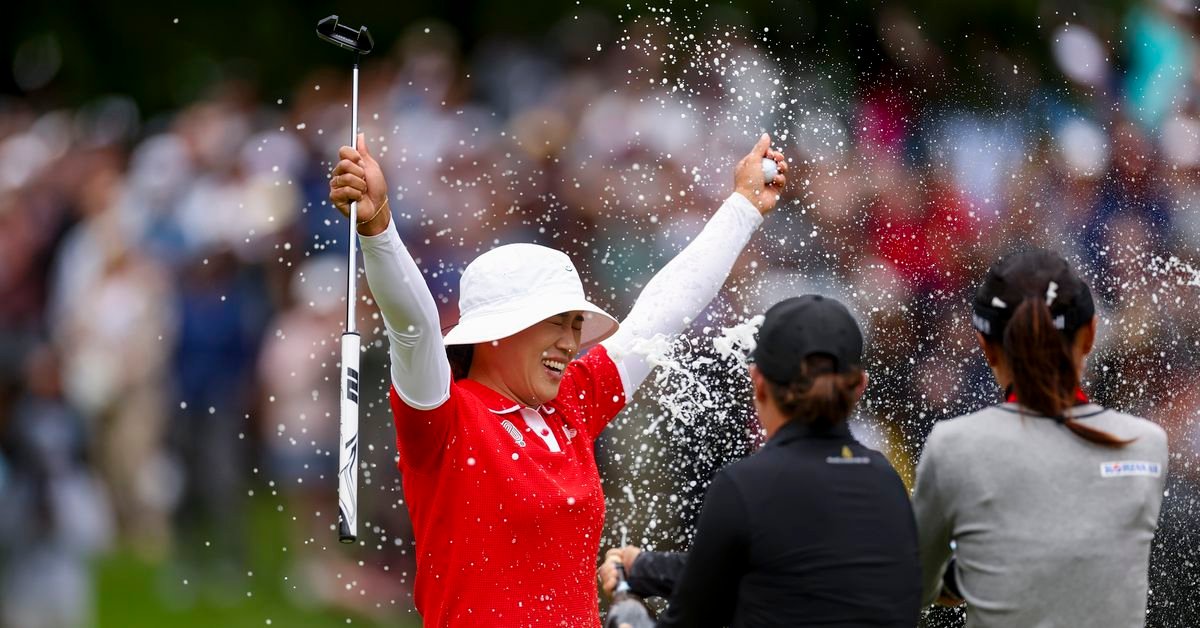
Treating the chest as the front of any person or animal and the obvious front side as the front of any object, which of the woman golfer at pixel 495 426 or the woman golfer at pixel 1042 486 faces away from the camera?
the woman golfer at pixel 1042 486

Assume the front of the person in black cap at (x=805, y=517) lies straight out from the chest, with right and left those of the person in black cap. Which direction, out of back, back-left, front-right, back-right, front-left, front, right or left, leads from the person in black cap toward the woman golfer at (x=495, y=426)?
front

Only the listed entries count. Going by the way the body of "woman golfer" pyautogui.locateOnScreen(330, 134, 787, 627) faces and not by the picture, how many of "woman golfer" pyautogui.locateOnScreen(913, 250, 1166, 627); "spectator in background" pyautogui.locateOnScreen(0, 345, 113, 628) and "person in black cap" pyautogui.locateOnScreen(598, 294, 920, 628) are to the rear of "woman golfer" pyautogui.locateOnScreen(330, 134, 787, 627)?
1

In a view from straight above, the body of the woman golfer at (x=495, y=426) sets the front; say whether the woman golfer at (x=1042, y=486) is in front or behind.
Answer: in front

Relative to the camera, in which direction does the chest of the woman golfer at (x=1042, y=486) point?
away from the camera

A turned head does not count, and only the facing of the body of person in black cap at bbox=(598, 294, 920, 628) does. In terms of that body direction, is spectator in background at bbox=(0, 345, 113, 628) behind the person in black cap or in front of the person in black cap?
in front

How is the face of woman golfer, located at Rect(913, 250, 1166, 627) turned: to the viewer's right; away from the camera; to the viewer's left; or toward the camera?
away from the camera

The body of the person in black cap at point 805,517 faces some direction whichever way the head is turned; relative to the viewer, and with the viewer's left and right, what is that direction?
facing away from the viewer and to the left of the viewer

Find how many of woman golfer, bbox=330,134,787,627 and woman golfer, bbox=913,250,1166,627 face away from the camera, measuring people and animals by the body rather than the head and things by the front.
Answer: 1

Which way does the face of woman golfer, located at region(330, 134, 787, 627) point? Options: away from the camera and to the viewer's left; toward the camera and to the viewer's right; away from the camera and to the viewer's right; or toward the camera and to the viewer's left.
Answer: toward the camera and to the viewer's right

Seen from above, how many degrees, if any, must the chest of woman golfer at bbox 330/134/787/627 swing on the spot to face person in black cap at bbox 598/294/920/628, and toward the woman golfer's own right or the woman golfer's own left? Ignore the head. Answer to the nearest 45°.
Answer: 0° — they already face them

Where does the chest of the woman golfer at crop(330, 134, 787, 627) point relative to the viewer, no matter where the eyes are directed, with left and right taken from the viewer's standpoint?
facing the viewer and to the right of the viewer

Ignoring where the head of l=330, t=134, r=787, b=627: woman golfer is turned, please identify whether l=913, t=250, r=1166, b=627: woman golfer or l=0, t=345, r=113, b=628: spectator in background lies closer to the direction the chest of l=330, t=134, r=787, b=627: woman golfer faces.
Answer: the woman golfer
